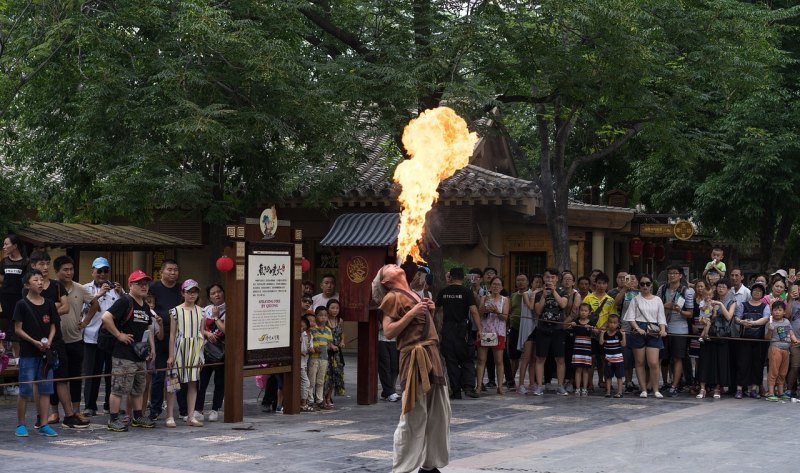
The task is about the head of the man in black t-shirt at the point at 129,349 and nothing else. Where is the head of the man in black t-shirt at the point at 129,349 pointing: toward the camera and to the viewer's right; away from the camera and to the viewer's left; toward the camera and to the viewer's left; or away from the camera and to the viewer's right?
toward the camera and to the viewer's right

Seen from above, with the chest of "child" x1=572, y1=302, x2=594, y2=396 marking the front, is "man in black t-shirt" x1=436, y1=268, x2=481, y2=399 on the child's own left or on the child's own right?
on the child's own right

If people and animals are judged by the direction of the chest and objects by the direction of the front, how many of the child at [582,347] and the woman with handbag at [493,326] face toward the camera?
2

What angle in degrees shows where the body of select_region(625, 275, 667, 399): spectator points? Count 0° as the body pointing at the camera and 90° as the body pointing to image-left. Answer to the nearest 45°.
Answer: approximately 0°

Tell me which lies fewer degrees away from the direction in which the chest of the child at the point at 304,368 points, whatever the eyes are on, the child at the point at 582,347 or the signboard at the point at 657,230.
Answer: the child

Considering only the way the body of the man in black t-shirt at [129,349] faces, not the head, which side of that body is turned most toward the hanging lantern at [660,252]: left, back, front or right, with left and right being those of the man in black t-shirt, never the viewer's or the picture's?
left

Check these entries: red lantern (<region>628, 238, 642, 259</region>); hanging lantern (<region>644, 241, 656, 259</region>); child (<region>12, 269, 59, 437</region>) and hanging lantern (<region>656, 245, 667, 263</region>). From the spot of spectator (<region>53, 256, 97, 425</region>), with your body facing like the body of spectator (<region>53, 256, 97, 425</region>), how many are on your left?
3

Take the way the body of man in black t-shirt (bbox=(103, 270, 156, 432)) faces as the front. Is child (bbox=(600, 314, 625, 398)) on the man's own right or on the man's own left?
on the man's own left

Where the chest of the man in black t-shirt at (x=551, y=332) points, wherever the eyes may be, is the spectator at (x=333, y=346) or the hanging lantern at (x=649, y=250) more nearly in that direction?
the spectator

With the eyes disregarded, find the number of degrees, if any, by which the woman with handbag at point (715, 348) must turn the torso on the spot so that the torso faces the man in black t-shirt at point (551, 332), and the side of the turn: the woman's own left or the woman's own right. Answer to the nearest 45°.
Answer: approximately 45° to the woman's own right
